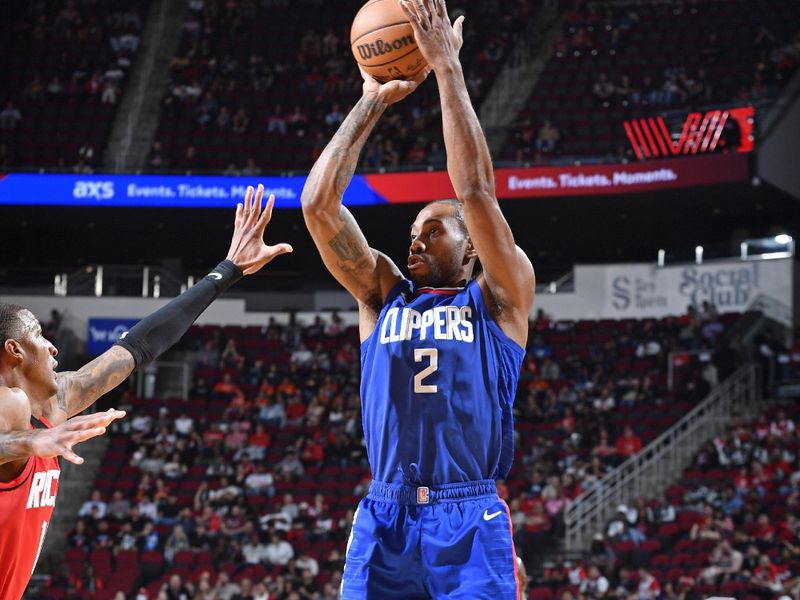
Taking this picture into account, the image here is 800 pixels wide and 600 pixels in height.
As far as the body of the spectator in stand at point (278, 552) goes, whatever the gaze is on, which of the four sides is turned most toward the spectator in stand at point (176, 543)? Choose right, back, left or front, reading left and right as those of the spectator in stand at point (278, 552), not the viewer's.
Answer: right

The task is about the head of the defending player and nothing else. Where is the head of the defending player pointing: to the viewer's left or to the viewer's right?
to the viewer's right

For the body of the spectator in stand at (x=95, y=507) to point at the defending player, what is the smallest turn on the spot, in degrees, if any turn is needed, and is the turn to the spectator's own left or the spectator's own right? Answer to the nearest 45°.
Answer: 0° — they already face them

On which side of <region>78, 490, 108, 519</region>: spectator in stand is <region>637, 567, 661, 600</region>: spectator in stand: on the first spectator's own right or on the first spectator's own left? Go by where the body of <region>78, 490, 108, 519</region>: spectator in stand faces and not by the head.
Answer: on the first spectator's own left

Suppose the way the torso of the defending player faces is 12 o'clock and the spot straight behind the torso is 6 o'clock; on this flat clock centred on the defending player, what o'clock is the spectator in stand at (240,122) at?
The spectator in stand is roughly at 9 o'clock from the defending player.

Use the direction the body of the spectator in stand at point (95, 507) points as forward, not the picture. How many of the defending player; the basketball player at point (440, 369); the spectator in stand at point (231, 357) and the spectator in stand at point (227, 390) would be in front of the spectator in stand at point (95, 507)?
2

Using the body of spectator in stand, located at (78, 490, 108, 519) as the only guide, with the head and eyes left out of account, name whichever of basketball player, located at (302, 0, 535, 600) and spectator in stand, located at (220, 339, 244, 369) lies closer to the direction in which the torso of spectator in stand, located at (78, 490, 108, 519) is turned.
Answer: the basketball player

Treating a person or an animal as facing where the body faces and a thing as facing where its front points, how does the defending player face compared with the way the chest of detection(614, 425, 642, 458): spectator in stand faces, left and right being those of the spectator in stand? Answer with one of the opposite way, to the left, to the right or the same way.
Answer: to the left

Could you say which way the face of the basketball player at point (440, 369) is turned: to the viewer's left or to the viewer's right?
to the viewer's left

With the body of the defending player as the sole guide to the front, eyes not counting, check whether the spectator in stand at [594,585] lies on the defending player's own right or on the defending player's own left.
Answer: on the defending player's own left

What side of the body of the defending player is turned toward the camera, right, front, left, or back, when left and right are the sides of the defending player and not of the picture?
right

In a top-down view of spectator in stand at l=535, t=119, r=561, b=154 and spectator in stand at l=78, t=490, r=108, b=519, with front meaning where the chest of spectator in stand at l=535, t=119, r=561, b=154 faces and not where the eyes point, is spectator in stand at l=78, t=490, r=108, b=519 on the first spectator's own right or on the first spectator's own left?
on the first spectator's own right

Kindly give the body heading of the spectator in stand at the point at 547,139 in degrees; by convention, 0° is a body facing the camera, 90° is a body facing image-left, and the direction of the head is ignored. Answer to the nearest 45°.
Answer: approximately 0°

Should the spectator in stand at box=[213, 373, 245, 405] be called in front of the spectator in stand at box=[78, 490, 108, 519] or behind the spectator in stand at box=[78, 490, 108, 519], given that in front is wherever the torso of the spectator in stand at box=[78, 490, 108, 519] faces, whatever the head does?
behind

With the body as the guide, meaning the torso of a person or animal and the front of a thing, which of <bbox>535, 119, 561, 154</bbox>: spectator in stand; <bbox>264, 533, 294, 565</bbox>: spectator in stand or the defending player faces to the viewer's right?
the defending player
